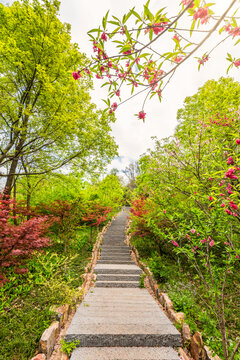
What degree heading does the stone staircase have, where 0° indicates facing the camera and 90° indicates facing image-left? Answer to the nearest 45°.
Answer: approximately 0°

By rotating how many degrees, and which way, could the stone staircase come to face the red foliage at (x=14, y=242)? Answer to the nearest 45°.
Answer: approximately 90° to its right
